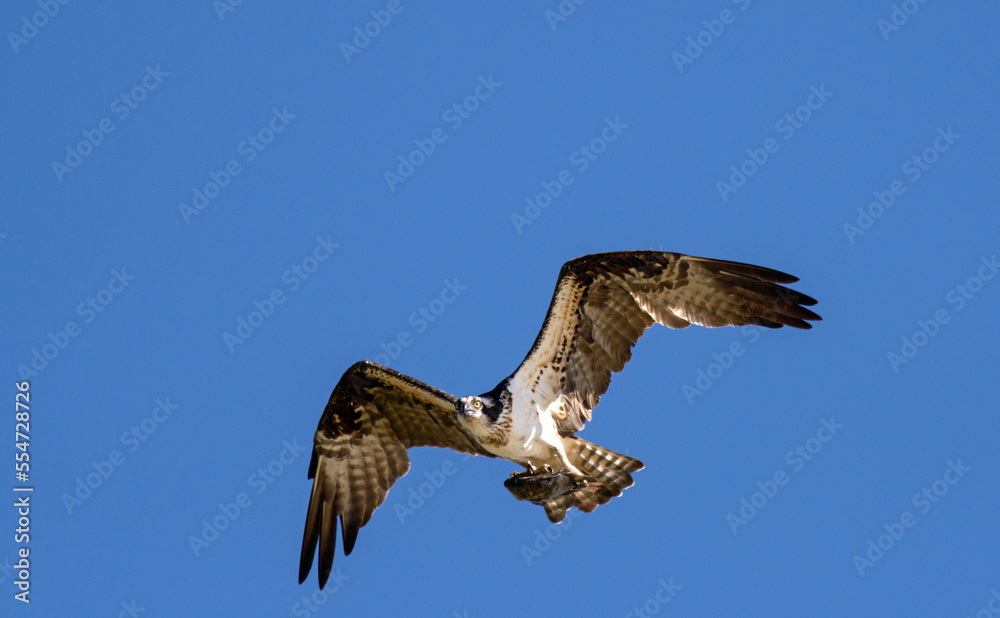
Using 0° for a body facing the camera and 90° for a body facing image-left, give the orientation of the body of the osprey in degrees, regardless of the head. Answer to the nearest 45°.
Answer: approximately 45°
